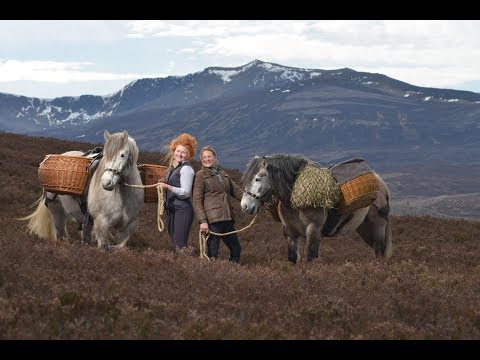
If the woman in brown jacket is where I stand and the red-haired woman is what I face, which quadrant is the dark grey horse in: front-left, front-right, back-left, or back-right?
back-right

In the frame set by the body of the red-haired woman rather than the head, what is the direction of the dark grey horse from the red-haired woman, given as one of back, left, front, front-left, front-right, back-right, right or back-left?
back-left

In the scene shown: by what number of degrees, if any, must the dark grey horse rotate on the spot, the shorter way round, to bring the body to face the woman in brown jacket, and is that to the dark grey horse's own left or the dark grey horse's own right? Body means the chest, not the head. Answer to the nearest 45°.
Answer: approximately 45° to the dark grey horse's own right

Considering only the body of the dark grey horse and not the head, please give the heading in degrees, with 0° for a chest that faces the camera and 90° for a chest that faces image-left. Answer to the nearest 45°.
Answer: approximately 45°

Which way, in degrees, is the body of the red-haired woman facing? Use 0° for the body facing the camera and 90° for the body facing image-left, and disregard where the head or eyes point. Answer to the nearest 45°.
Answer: approximately 45°

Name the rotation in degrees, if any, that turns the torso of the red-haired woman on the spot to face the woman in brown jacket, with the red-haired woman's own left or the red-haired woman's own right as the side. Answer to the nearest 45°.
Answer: approximately 90° to the red-haired woman's own left
